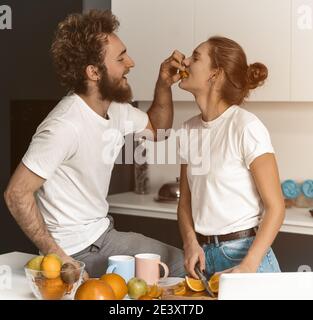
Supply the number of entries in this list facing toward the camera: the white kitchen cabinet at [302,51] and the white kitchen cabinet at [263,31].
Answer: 2

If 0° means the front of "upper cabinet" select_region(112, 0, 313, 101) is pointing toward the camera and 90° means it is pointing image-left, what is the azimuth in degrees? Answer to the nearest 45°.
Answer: approximately 0°

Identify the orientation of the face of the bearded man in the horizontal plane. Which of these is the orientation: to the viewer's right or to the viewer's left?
to the viewer's right

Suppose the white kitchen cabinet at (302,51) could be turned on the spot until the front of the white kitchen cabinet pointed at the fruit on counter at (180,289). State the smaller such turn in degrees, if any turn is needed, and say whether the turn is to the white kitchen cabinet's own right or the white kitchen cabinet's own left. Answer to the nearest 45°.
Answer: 0° — it already faces it

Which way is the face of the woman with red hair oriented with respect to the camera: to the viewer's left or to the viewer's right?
to the viewer's left

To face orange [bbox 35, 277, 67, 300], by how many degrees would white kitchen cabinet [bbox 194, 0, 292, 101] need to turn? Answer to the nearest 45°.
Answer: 0° — it already faces it

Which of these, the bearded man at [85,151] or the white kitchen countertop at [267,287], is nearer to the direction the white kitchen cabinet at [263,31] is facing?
the white kitchen countertop

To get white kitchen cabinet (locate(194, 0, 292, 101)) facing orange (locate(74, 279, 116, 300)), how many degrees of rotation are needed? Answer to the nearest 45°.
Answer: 0° — it already faces it

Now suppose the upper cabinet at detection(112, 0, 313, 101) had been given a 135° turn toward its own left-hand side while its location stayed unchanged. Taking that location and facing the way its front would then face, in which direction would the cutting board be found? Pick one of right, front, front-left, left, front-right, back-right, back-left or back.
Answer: back-right

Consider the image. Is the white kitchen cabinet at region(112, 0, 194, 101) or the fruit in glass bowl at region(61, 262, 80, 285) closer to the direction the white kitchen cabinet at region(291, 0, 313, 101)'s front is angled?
the fruit in glass bowl

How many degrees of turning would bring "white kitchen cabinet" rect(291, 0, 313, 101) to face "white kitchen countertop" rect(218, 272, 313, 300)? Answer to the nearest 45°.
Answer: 0° — it already faces it

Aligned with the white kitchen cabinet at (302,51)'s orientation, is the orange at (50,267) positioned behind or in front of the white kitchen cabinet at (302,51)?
in front
